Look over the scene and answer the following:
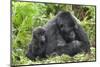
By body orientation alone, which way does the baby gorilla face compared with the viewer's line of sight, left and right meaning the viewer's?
facing the viewer and to the right of the viewer

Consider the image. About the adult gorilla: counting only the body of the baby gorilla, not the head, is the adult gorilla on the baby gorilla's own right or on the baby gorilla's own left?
on the baby gorilla's own left
